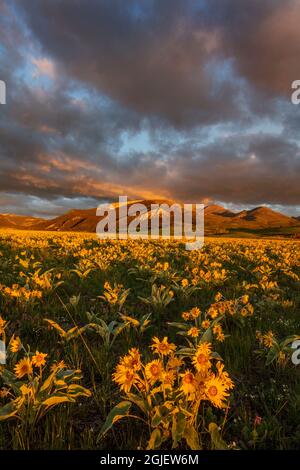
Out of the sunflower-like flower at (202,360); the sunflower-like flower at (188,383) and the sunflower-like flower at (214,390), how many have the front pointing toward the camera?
3

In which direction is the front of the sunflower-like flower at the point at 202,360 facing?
toward the camera

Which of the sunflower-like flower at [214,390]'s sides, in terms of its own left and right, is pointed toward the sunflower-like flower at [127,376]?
right

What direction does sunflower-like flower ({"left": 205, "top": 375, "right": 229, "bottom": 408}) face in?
toward the camera

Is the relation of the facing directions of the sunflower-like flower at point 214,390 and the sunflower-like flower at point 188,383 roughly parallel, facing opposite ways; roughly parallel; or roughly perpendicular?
roughly parallel

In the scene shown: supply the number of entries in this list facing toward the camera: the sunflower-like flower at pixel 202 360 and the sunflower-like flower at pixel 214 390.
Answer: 2

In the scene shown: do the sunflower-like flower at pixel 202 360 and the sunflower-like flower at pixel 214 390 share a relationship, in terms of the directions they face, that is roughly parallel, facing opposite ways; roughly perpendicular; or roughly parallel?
roughly parallel

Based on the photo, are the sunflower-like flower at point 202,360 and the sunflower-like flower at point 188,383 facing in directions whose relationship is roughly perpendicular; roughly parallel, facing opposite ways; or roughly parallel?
roughly parallel
